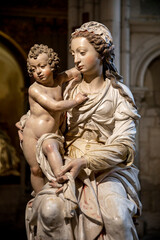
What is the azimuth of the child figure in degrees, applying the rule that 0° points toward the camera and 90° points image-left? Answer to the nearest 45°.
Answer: approximately 315°
